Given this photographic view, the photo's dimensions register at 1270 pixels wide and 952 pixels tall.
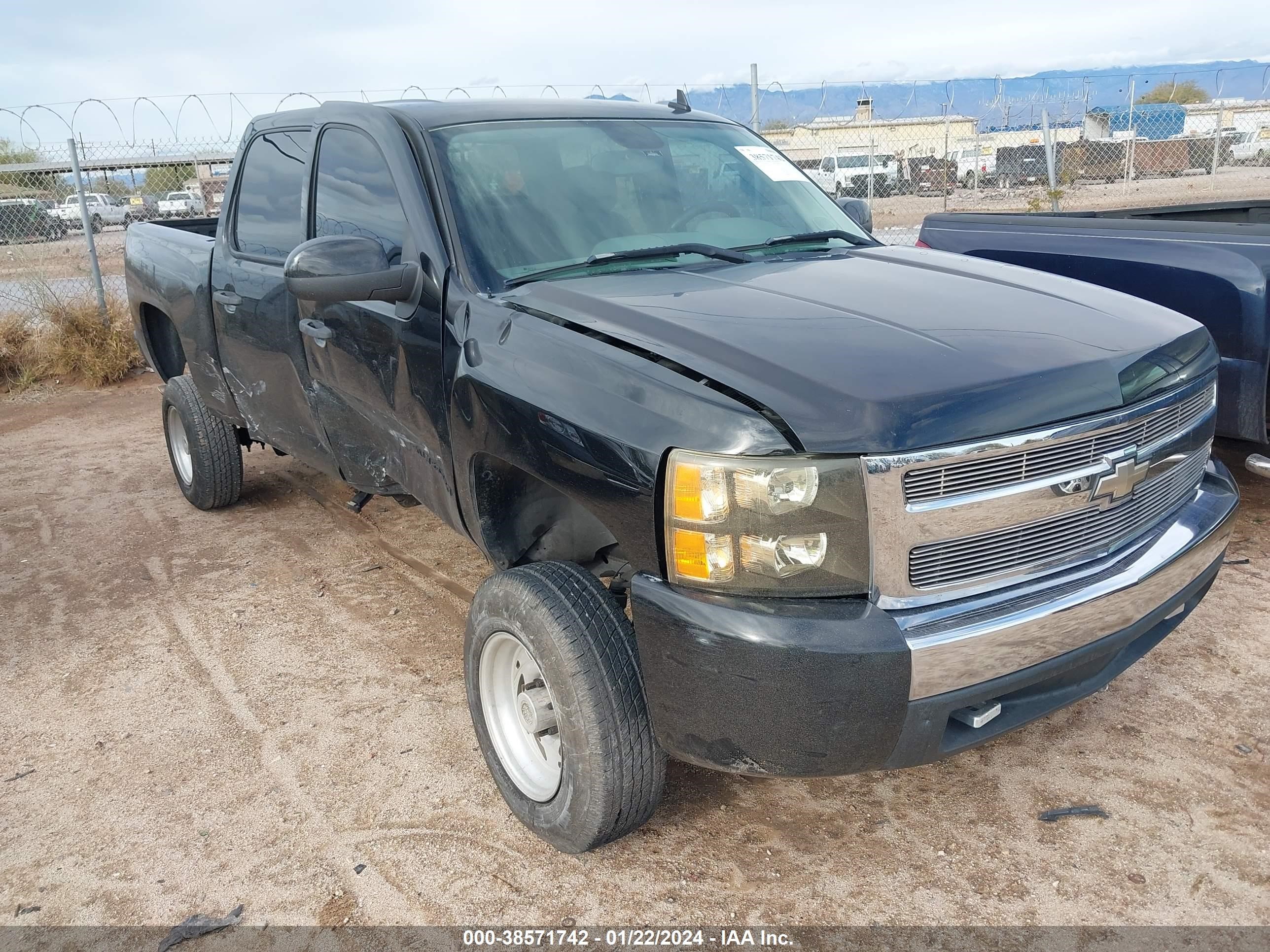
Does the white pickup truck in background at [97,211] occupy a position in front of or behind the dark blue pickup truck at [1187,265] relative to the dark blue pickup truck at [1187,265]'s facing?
behind

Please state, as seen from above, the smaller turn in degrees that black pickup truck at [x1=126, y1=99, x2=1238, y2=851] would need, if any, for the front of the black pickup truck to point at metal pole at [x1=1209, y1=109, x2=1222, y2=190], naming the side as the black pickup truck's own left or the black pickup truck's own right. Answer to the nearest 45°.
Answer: approximately 90° to the black pickup truck's own left

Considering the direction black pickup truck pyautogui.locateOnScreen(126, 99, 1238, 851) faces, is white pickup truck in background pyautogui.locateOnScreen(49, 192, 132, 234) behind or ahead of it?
behind

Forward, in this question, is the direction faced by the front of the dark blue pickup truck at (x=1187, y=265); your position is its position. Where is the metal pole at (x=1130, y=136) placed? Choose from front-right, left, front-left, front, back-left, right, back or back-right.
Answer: back-left

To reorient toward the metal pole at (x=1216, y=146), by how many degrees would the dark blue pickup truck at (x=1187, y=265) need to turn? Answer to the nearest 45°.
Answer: approximately 135° to its left

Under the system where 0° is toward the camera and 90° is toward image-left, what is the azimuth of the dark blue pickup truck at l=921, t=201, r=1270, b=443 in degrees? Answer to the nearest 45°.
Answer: approximately 315°

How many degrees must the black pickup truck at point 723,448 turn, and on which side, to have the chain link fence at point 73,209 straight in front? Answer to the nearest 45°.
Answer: approximately 180°

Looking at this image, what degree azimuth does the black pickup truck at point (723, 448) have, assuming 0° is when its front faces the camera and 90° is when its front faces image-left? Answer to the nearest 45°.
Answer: approximately 315°

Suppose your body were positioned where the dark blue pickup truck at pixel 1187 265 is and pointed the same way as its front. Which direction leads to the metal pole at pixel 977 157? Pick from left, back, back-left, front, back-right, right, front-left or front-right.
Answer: back-left
